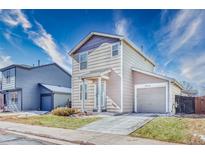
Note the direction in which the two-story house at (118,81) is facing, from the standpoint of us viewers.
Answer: facing the viewer and to the left of the viewer

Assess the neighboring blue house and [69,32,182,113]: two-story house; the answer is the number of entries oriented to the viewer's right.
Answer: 0

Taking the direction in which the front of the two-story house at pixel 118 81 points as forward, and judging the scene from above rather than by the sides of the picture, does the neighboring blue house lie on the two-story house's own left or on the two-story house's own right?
on the two-story house's own right

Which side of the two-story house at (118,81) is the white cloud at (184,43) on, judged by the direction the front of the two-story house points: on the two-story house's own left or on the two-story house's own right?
on the two-story house's own left

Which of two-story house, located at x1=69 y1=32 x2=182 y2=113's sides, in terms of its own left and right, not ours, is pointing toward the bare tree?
left
